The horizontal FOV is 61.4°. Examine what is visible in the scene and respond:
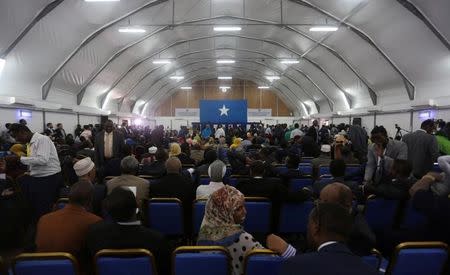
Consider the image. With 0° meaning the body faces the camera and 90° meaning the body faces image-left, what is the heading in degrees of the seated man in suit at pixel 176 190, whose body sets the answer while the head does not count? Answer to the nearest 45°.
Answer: approximately 180°

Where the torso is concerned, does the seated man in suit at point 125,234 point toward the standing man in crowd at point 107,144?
yes

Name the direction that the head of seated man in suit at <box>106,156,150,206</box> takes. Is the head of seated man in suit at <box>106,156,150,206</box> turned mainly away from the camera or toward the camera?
away from the camera

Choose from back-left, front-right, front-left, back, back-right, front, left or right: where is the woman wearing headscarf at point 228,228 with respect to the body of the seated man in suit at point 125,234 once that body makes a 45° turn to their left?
back-right

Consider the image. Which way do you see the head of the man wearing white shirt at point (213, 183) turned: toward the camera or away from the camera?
away from the camera

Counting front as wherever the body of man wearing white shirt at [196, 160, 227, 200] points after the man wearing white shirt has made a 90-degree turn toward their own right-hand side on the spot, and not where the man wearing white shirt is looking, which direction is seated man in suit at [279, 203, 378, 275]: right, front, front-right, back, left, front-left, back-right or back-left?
right

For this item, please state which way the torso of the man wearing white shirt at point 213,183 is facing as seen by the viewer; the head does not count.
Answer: away from the camera

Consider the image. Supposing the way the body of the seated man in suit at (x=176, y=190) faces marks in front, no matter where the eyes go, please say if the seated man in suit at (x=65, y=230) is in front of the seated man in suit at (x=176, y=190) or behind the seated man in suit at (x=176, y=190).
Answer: behind

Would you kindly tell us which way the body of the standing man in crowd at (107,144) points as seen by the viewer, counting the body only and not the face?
toward the camera

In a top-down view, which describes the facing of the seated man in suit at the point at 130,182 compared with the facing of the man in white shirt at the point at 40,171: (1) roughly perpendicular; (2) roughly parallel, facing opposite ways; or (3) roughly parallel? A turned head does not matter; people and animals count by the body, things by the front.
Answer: roughly perpendicular

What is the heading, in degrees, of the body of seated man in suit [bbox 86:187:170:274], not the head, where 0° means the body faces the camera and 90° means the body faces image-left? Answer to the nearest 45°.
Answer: approximately 180°

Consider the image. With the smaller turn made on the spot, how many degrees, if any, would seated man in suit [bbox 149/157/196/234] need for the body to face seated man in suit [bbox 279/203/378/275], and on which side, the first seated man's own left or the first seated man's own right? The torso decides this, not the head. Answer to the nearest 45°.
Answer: approximately 180°

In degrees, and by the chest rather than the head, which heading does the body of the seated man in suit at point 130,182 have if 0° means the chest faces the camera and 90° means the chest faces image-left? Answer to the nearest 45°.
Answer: approximately 180°

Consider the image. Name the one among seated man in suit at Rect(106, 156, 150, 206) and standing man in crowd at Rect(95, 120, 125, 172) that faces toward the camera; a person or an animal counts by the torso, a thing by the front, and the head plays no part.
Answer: the standing man in crowd
